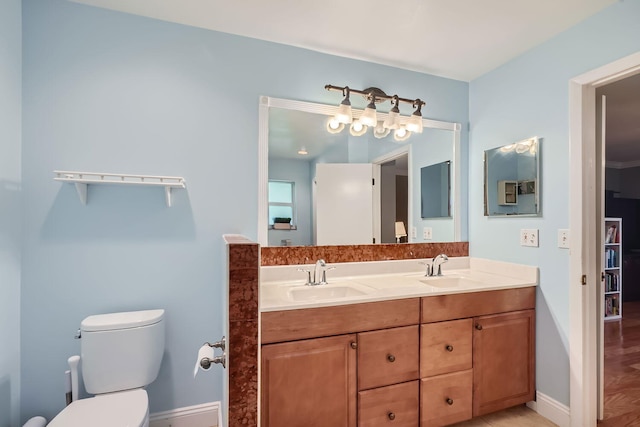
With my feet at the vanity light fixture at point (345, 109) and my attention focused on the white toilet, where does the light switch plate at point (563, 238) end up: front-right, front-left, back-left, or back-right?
back-left

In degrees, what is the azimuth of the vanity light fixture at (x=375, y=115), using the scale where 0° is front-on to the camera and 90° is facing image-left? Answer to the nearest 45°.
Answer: approximately 315°

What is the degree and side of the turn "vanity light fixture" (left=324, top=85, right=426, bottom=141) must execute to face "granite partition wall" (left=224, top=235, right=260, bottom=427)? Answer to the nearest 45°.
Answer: approximately 45° to its right

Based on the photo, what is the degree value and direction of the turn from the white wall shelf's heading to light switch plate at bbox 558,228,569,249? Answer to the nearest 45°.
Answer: approximately 45° to its left

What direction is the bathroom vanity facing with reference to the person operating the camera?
facing the viewer and to the right of the viewer

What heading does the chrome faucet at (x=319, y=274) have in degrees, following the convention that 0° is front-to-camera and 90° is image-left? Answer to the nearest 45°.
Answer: approximately 315°

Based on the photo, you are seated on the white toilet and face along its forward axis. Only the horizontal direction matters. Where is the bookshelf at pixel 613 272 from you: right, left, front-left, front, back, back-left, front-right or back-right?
back-left

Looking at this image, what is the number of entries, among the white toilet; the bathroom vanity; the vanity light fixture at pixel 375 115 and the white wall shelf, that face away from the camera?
0

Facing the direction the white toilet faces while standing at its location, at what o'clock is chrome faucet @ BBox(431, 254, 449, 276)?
The chrome faucet is roughly at 8 o'clock from the white toilet.

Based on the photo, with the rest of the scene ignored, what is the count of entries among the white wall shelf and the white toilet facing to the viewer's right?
0

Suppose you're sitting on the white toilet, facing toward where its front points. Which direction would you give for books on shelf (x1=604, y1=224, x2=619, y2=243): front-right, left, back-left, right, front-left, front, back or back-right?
back-left

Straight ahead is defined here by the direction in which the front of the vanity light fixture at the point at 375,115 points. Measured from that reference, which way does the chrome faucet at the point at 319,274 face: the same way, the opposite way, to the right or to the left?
the same way

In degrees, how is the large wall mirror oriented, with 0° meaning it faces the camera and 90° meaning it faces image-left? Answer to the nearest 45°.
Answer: approximately 315°

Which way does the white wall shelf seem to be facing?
toward the camera

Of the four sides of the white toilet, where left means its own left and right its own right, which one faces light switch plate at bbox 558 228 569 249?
left

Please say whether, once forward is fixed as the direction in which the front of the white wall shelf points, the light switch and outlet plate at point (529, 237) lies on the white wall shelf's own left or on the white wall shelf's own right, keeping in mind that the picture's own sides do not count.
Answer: on the white wall shelf's own left

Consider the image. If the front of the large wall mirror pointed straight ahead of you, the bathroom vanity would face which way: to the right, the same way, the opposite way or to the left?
the same way
